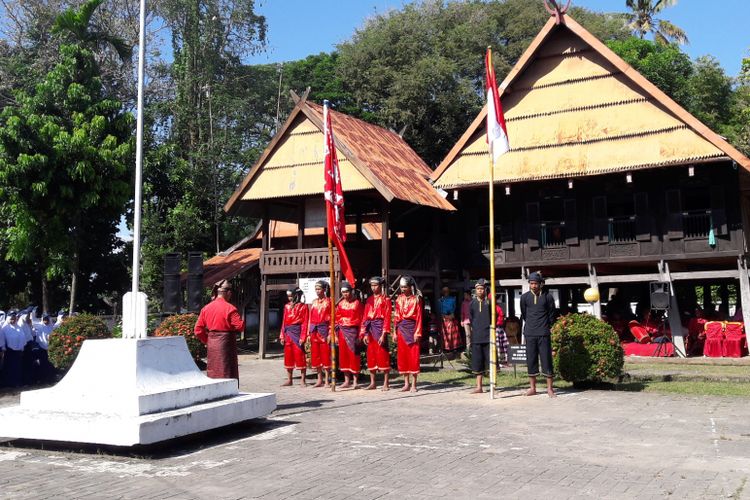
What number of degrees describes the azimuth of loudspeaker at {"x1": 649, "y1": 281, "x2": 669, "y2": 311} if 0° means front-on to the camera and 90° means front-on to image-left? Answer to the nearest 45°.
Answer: approximately 0°

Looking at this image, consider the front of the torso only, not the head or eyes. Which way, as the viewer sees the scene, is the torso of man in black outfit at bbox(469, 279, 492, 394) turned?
toward the camera

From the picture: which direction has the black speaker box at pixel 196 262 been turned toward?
toward the camera

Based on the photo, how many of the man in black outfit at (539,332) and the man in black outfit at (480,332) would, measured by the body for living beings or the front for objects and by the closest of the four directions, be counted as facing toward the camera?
2

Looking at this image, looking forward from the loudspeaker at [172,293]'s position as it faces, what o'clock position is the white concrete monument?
The white concrete monument is roughly at 12 o'clock from the loudspeaker.

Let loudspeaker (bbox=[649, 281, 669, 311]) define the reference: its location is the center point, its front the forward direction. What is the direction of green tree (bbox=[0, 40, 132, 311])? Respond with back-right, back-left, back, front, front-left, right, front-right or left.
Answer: right

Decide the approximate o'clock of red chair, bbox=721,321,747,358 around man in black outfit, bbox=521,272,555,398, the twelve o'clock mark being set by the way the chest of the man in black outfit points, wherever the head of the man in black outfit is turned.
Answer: The red chair is roughly at 7 o'clock from the man in black outfit.

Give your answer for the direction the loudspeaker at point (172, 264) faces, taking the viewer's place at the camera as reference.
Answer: facing the viewer

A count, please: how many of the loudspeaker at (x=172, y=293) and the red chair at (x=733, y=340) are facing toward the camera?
2

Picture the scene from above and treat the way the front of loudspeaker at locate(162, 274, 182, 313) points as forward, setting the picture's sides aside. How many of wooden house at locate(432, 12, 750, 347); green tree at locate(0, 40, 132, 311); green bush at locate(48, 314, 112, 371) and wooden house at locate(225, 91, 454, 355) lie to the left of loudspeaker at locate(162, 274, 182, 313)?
2

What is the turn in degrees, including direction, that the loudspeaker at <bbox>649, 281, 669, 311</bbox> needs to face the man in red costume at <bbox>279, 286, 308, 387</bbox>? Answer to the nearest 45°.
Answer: approximately 45° to its right

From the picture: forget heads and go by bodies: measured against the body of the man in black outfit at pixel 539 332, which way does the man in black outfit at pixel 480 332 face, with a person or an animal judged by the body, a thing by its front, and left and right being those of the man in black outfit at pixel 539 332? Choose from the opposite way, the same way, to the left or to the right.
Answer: the same way

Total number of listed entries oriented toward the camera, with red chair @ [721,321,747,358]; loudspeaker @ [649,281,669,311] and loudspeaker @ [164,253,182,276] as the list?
3
